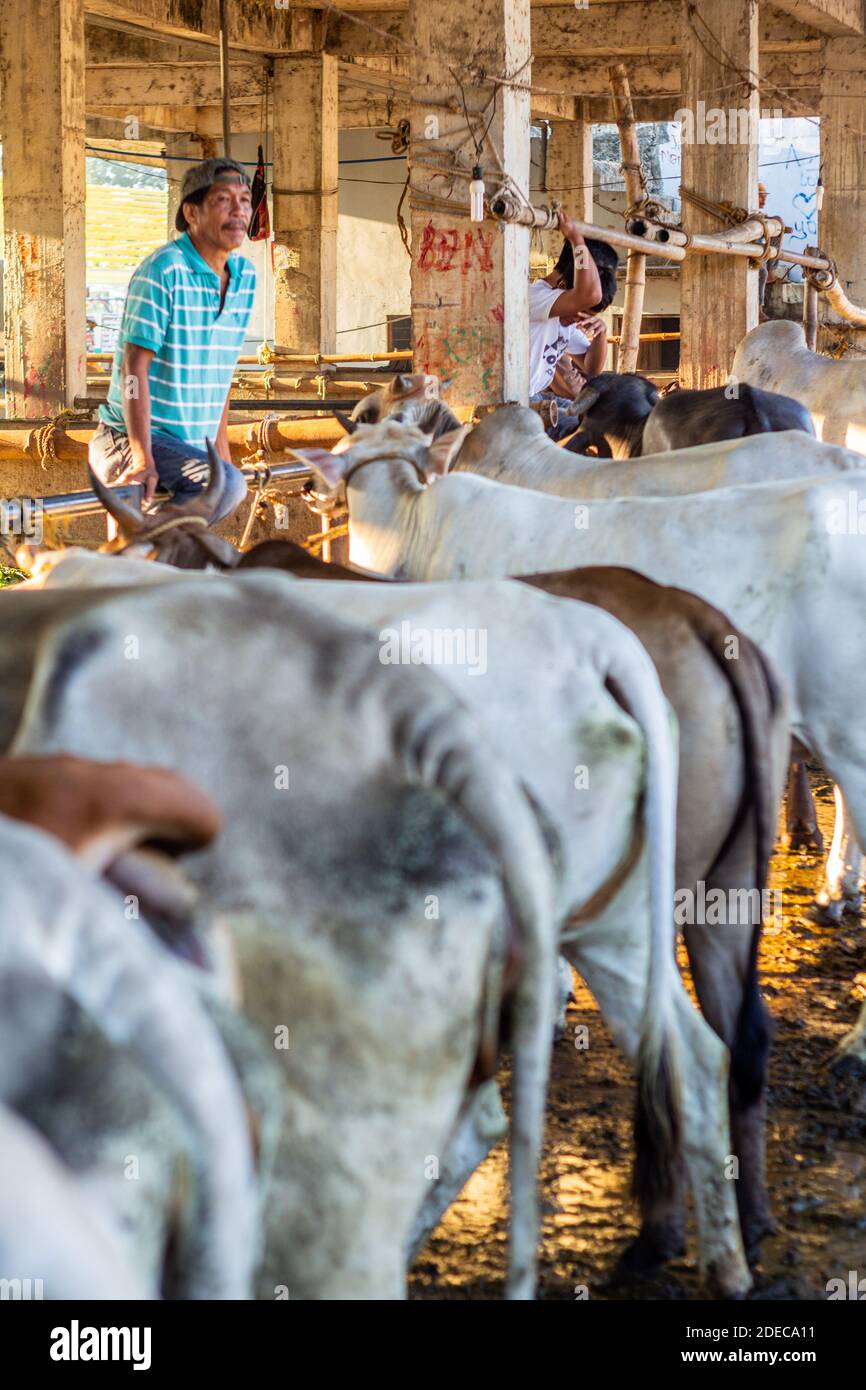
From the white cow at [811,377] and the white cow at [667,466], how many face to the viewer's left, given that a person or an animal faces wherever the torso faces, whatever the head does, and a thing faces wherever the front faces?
2

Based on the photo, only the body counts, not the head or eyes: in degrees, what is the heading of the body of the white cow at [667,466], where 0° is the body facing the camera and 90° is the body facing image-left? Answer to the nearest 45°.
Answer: approximately 90°

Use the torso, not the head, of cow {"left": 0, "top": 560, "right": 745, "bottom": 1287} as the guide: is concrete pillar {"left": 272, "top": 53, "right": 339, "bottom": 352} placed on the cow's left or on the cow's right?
on the cow's right

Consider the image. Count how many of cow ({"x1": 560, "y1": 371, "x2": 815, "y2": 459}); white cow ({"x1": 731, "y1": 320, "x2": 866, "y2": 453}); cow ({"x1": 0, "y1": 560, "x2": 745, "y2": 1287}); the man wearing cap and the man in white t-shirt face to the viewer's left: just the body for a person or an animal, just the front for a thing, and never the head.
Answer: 3

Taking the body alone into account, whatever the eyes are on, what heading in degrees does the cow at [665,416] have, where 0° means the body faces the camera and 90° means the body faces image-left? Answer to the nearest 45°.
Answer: approximately 90°
